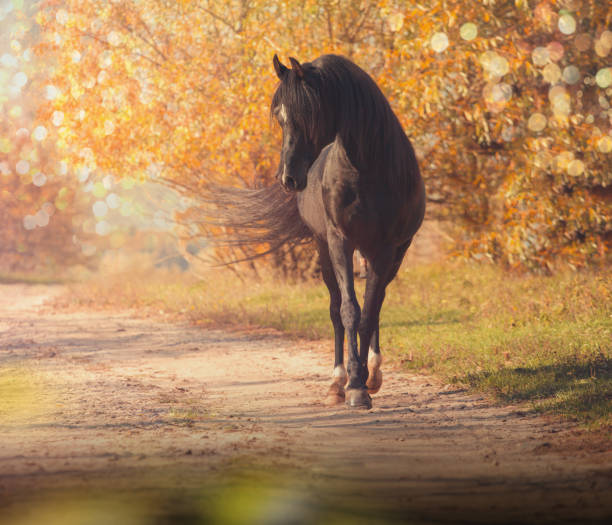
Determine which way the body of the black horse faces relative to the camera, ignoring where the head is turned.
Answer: toward the camera
